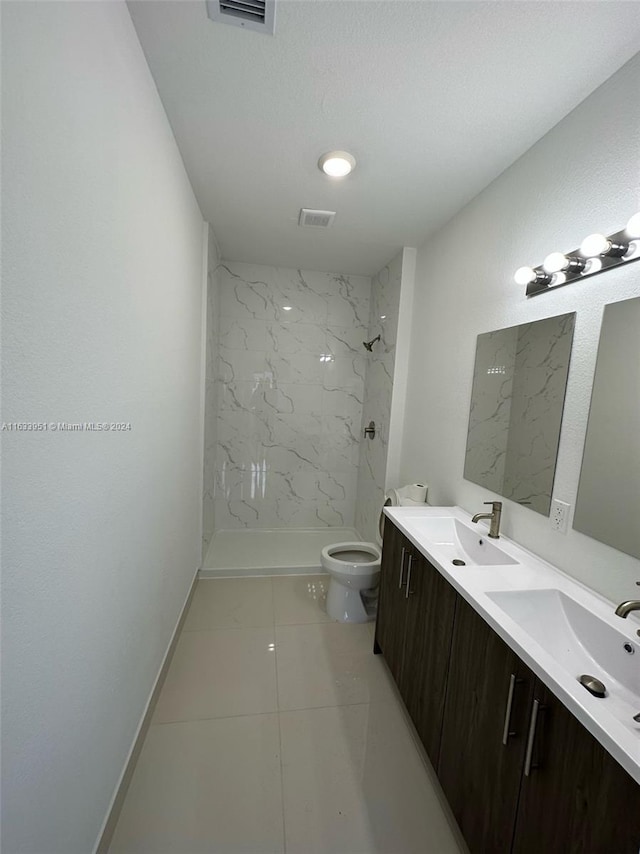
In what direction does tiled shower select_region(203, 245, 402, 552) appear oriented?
toward the camera

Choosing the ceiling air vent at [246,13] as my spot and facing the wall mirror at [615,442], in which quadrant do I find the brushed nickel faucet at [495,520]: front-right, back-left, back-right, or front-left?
front-left

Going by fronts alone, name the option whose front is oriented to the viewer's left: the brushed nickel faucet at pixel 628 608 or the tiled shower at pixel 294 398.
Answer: the brushed nickel faucet

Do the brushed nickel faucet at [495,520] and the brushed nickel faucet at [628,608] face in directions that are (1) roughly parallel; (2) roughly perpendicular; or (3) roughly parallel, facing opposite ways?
roughly parallel

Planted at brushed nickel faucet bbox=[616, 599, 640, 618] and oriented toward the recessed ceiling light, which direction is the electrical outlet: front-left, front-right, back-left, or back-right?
front-right

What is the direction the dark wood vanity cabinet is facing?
to the viewer's left

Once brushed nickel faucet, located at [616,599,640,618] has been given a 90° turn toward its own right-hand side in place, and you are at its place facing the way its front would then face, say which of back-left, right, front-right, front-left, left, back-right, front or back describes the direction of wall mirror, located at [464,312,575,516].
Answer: front-left

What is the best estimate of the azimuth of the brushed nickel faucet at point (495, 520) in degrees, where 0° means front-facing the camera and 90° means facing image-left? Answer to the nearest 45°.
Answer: approximately 90°

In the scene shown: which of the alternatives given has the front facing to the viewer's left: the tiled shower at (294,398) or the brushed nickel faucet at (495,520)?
the brushed nickel faucet

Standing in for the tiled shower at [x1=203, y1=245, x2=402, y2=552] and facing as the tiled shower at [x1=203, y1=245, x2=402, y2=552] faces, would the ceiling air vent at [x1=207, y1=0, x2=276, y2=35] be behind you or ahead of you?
ahead

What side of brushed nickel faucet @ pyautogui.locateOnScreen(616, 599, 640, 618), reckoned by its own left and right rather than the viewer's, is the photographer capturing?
left

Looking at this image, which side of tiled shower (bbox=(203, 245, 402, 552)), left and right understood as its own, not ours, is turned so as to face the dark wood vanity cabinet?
front

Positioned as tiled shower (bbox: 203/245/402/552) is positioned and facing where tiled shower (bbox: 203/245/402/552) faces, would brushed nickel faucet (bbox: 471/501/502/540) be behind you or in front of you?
in front
